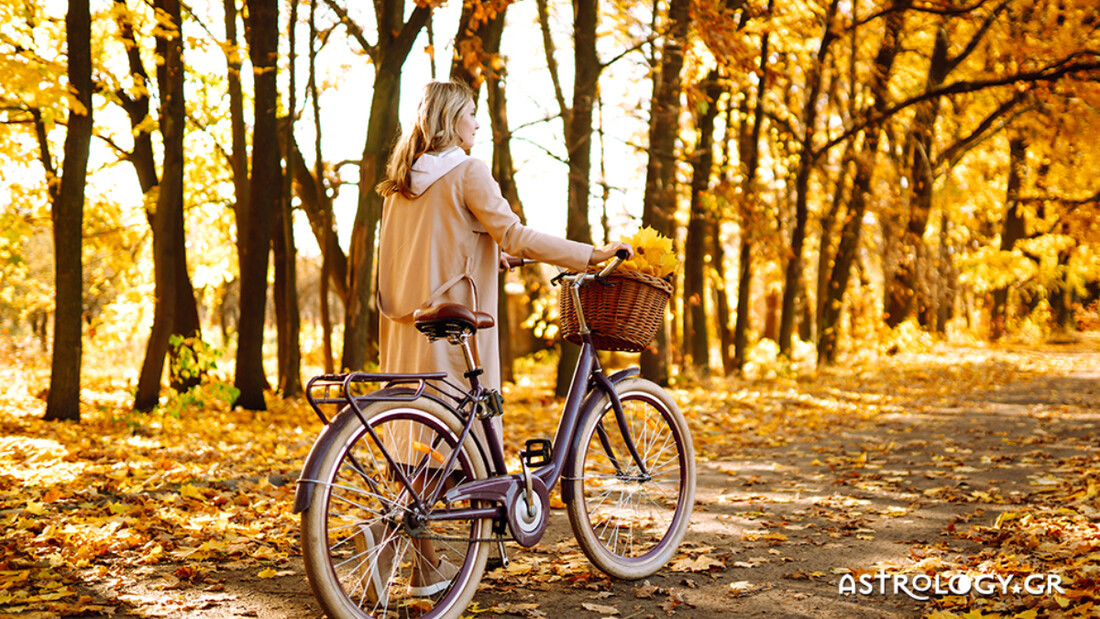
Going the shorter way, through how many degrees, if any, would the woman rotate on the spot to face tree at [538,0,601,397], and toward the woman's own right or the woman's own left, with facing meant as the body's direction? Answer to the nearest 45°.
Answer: approximately 45° to the woman's own left

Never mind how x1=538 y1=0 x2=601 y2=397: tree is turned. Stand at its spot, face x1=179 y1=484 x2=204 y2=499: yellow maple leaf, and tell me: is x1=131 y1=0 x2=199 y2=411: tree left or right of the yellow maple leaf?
right

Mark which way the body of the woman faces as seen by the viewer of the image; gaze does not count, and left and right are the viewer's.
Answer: facing away from the viewer and to the right of the viewer

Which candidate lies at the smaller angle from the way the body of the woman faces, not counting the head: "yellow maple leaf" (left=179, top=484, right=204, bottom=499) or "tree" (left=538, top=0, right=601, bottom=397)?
the tree

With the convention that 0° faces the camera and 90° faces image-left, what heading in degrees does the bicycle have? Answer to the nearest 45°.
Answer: approximately 225°

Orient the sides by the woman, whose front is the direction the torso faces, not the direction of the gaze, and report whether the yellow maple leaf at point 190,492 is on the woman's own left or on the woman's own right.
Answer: on the woman's own left

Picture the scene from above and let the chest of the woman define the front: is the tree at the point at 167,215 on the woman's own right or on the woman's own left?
on the woman's own left

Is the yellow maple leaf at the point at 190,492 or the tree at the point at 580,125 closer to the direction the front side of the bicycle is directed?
the tree

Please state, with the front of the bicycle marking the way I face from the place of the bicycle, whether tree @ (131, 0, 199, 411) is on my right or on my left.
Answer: on my left
